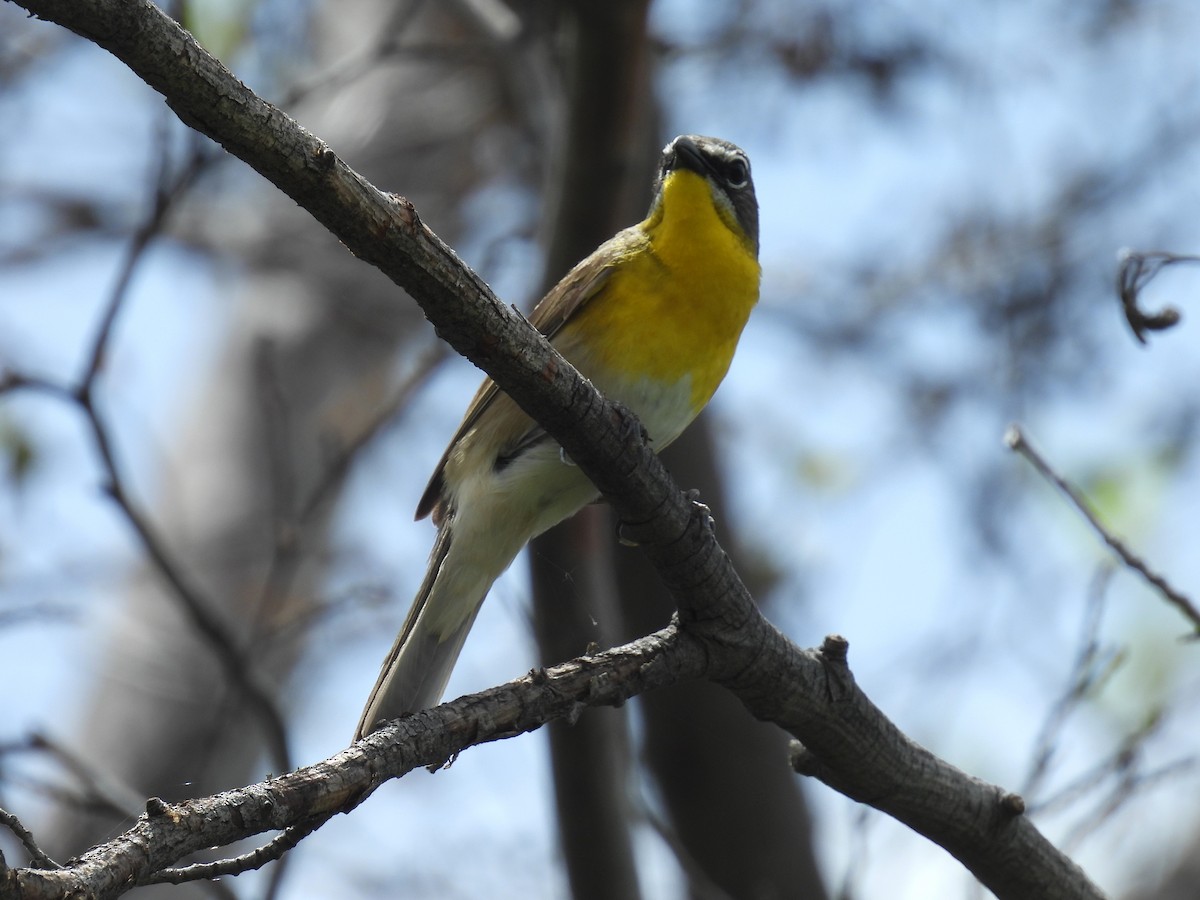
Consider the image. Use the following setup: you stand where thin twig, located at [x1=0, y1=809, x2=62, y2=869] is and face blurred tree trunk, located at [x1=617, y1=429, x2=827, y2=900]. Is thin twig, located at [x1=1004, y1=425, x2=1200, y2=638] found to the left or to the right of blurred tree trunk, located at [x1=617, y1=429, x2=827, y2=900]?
right

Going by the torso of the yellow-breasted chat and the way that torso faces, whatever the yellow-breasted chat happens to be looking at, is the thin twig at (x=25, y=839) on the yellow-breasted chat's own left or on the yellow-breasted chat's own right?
on the yellow-breasted chat's own right
